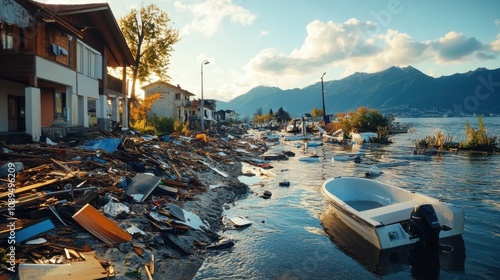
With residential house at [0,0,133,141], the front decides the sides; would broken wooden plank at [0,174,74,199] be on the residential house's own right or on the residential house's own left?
on the residential house's own right

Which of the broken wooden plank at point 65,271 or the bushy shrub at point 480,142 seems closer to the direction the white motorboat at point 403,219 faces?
the bushy shrub

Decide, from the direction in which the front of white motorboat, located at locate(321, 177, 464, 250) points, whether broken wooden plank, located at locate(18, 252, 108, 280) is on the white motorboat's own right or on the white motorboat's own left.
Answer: on the white motorboat's own left

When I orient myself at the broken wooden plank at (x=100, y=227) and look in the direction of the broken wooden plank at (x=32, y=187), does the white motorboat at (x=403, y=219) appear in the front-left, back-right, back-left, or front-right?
back-right

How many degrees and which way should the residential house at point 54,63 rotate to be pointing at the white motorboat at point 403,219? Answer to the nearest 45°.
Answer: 0° — it already faces it

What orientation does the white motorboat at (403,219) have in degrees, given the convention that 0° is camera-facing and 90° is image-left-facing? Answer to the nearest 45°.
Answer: approximately 135°

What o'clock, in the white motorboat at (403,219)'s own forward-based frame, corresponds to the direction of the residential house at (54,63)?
The residential house is roughly at 11 o'clock from the white motorboat.

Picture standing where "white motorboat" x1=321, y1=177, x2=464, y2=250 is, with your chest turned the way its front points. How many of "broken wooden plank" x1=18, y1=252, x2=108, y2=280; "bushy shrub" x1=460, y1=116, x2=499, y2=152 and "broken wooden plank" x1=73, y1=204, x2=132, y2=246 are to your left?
2
